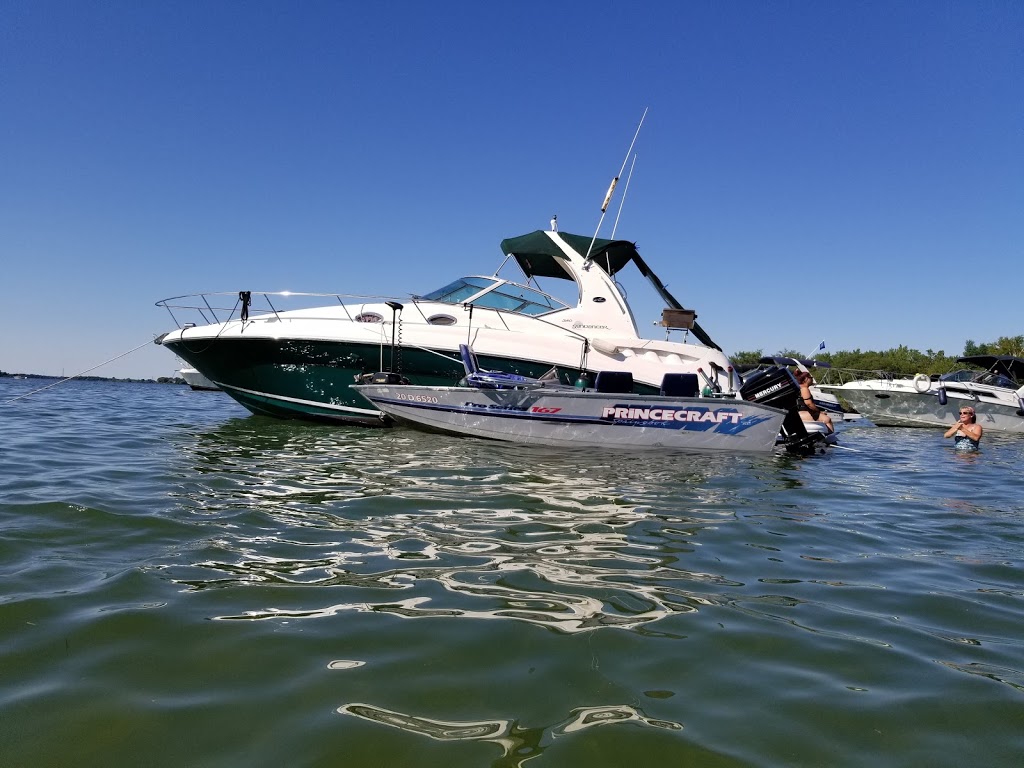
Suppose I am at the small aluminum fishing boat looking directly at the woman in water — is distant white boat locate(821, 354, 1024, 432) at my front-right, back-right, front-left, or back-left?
front-left

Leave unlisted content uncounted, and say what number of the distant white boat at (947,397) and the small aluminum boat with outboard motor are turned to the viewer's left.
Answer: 2

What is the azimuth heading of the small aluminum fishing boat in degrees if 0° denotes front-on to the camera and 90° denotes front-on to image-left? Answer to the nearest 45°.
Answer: approximately 90°

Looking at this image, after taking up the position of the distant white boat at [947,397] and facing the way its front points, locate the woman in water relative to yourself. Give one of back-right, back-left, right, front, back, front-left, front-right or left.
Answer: left

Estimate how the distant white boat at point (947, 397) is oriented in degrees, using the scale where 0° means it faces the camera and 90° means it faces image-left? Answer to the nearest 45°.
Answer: approximately 90°

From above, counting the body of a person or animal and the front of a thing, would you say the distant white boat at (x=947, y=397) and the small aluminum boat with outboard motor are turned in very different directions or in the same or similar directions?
same or similar directions

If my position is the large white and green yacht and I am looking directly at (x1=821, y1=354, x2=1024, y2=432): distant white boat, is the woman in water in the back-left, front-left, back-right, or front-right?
front-right
